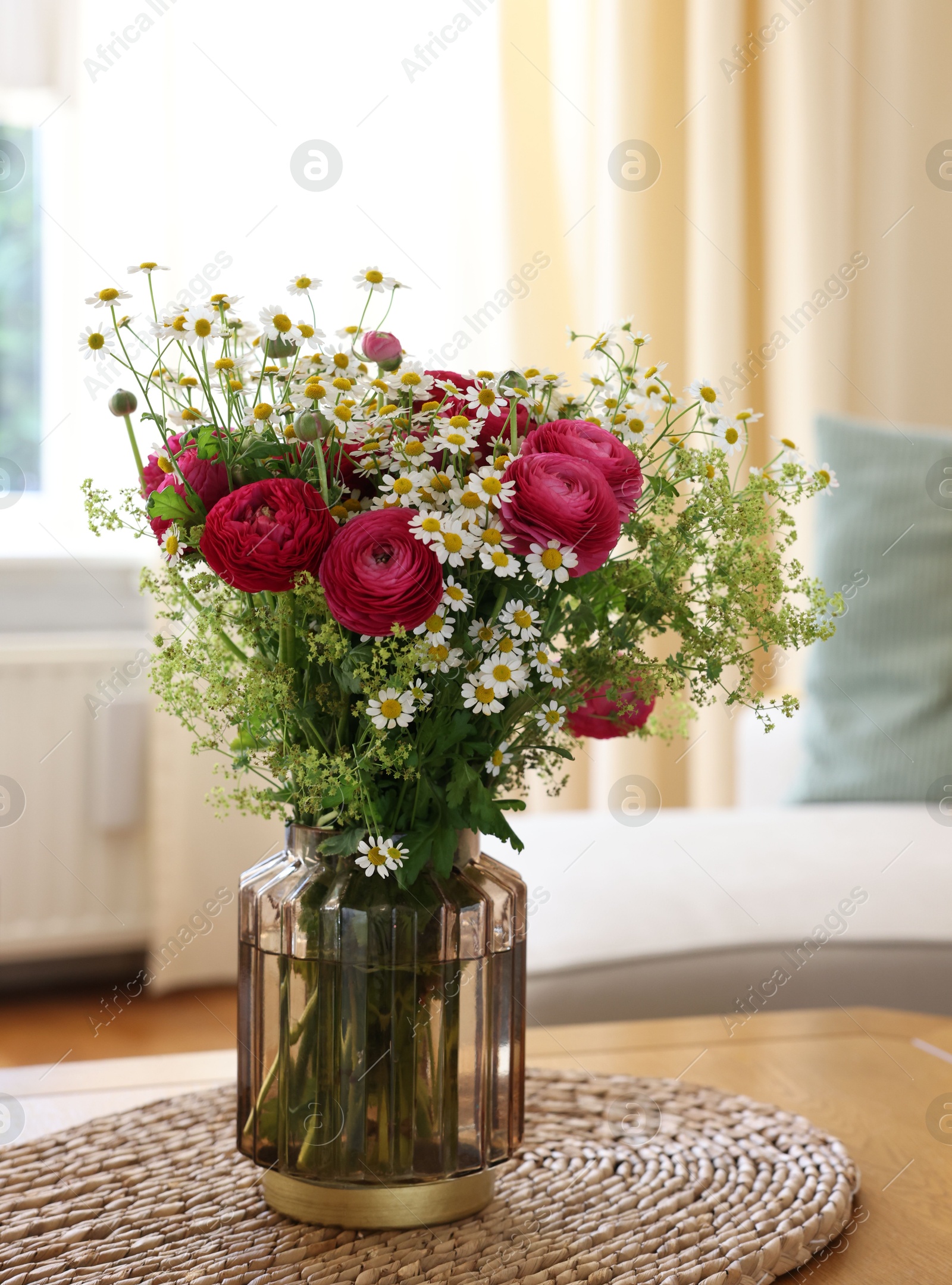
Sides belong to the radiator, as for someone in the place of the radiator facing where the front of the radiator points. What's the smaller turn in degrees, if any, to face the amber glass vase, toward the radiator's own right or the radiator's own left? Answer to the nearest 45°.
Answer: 0° — it already faces it

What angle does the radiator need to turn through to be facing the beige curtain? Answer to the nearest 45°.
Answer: approximately 90° to its left

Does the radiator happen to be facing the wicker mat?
yes

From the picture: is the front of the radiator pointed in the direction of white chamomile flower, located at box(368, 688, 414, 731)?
yes

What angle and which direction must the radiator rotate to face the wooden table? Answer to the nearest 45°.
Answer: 0° — it already faces it

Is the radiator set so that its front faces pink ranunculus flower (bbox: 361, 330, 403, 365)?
yes

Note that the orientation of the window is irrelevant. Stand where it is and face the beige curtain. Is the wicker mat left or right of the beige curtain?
right

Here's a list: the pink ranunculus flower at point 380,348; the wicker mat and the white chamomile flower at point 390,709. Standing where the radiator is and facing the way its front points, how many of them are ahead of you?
3

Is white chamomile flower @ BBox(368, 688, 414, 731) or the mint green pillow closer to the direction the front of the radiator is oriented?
the white chamomile flower

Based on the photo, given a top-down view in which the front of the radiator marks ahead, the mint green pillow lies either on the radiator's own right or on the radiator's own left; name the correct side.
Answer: on the radiator's own left

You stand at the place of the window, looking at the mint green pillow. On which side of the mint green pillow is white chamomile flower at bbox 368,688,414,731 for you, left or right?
right

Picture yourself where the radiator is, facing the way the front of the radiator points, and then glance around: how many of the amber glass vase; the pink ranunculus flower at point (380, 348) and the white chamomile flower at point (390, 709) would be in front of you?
3

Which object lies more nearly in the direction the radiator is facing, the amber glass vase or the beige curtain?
the amber glass vase

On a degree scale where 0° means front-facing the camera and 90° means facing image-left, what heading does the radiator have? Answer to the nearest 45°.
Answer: approximately 0°
